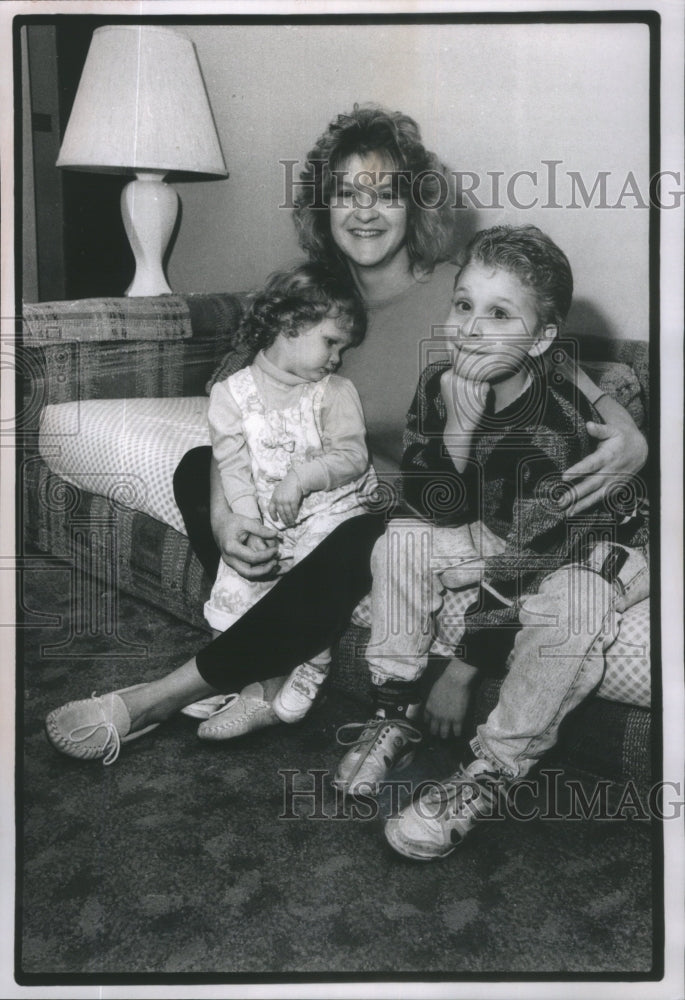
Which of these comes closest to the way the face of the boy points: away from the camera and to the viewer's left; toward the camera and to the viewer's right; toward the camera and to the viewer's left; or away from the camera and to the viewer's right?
toward the camera and to the viewer's left

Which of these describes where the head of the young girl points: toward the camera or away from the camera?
toward the camera

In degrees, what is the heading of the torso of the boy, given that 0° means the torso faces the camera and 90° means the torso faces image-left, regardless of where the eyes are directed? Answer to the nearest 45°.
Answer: approximately 45°

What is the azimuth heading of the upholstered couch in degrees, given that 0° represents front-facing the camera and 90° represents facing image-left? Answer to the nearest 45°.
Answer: approximately 45°

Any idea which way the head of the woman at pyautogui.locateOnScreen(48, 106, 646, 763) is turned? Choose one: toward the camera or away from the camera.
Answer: toward the camera
